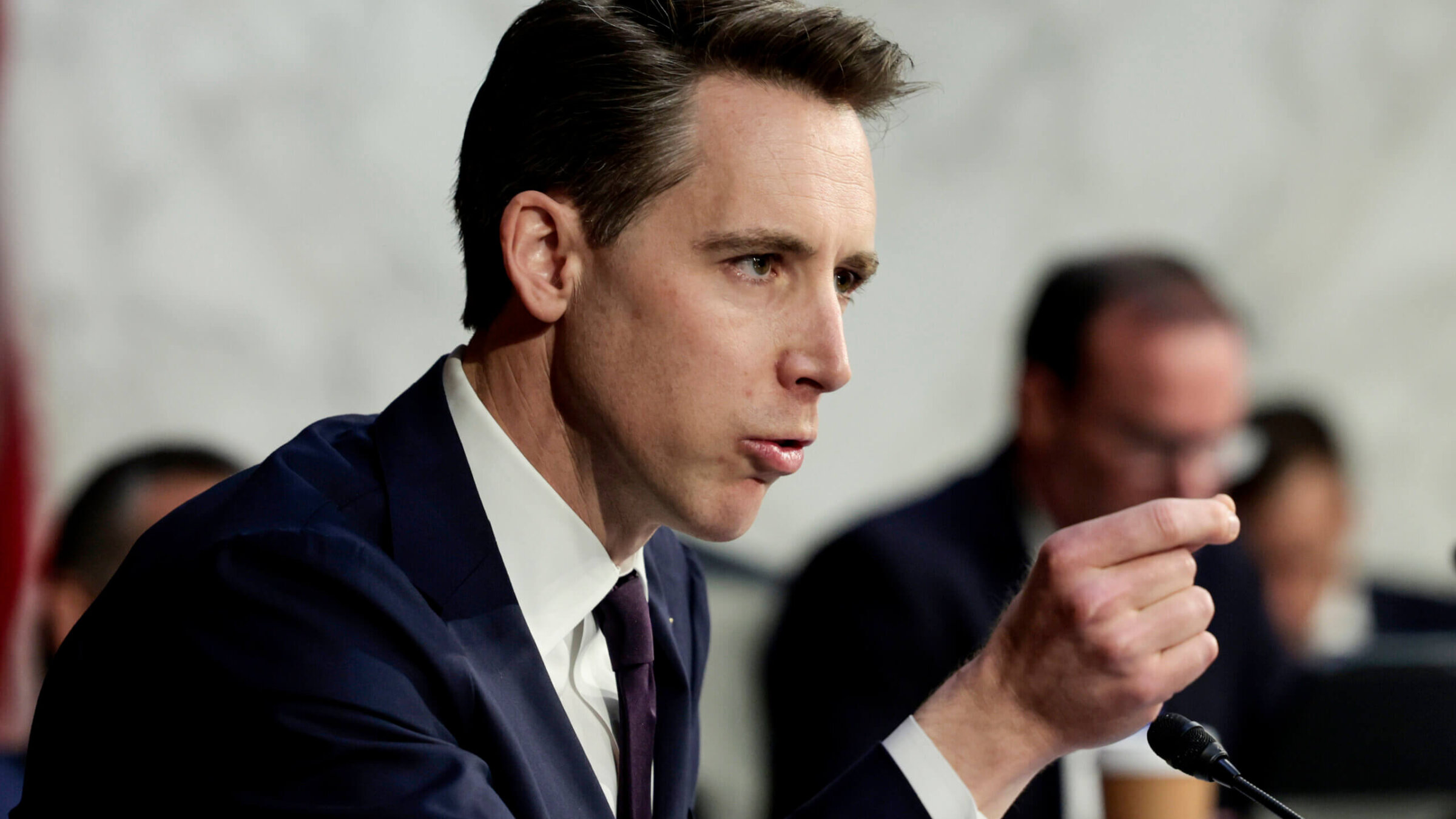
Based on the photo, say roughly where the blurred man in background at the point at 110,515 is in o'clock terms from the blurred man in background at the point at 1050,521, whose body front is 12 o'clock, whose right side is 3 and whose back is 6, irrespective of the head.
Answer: the blurred man in background at the point at 110,515 is roughly at 4 o'clock from the blurred man in background at the point at 1050,521.

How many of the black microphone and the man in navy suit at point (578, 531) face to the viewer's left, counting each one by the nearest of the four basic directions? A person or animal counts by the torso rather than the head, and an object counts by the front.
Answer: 1

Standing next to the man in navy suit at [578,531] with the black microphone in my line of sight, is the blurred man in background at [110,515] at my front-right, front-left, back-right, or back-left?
back-left

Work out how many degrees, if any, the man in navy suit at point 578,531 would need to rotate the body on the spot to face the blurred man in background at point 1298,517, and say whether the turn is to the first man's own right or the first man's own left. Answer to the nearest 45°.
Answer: approximately 90° to the first man's own left

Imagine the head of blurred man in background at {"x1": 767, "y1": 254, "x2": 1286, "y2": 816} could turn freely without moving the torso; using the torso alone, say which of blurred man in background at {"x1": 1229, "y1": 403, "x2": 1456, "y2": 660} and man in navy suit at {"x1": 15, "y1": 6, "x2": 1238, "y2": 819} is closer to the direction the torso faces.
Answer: the man in navy suit

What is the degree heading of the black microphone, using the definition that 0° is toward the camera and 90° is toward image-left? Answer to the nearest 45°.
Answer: approximately 90°
